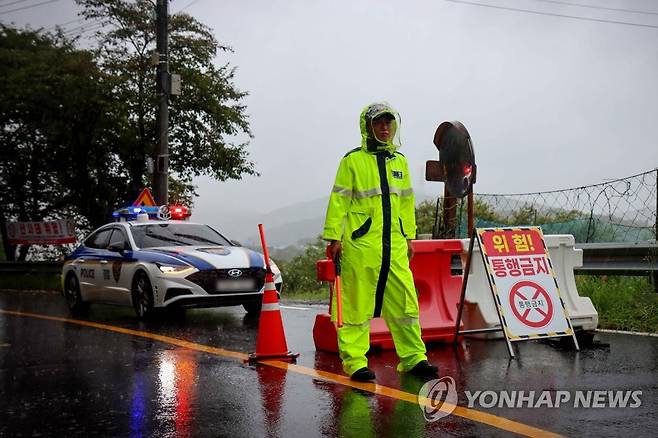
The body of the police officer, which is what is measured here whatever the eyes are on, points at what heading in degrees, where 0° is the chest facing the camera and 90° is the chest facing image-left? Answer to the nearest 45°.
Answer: approximately 315°

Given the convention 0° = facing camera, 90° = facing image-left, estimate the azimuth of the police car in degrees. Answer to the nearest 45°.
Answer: approximately 315°

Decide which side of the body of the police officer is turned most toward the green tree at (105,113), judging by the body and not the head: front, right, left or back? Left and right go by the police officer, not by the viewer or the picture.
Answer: back

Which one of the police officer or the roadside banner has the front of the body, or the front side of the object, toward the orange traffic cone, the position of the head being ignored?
the roadside banner

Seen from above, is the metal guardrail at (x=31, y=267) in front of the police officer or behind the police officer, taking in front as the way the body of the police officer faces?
behind

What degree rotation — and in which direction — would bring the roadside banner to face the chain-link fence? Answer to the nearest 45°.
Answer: approximately 45° to its left
